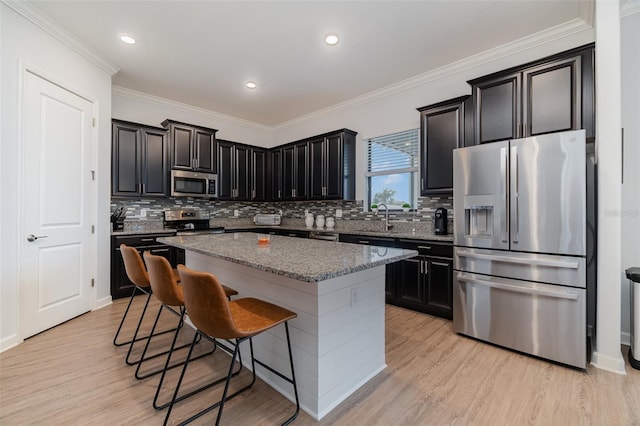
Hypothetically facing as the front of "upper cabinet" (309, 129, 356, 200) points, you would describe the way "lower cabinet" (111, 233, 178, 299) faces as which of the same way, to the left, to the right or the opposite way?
to the left

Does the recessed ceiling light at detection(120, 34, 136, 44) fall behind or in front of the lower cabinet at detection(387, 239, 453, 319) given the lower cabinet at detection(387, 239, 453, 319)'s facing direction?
in front

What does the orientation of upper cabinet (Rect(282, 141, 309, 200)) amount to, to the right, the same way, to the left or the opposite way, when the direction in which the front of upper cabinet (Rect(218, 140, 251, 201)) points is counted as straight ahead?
to the right

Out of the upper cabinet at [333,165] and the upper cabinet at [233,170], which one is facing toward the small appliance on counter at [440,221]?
the upper cabinet at [233,170]

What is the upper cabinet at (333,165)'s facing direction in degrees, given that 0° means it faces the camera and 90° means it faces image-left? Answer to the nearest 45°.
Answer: approximately 45°

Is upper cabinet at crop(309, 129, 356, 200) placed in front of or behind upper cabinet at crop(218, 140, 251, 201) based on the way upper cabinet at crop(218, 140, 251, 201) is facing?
in front

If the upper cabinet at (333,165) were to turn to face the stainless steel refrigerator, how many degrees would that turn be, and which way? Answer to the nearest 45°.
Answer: approximately 90° to its left

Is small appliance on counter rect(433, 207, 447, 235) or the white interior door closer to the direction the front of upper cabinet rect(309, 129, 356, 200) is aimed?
the white interior door

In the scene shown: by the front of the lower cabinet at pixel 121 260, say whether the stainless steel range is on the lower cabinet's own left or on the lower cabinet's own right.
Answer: on the lower cabinet's own left

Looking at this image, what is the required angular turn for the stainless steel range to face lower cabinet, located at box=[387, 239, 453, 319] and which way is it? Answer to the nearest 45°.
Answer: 0° — it already faces it
